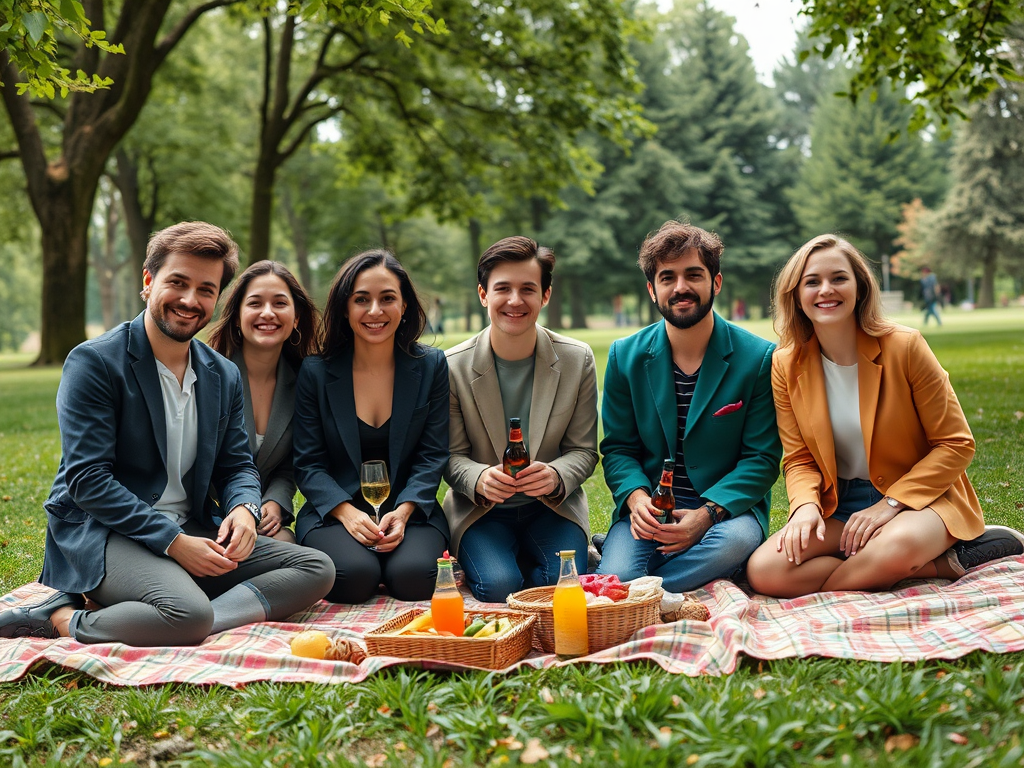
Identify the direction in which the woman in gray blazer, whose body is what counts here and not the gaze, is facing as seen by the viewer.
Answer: toward the camera

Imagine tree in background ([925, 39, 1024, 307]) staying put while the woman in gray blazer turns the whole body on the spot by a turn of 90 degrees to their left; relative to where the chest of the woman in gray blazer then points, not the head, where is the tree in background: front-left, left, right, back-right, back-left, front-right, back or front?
front-left

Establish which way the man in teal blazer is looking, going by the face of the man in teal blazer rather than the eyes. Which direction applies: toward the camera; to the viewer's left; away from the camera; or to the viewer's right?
toward the camera

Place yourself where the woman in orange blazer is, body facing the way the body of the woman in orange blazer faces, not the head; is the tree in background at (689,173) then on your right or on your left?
on your right

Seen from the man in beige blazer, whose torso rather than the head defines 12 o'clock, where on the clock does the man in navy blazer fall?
The man in navy blazer is roughly at 2 o'clock from the man in beige blazer.

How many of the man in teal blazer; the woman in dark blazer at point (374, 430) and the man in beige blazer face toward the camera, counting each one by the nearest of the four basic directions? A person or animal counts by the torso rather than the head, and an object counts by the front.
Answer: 3

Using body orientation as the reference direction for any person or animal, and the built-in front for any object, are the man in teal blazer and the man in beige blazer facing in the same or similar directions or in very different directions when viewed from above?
same or similar directions

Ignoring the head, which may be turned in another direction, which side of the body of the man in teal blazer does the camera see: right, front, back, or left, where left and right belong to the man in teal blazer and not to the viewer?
front

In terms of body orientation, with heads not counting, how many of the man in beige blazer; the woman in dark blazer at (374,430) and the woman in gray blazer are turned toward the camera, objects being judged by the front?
3

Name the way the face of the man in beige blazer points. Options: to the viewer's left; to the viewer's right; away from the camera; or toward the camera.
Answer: toward the camera

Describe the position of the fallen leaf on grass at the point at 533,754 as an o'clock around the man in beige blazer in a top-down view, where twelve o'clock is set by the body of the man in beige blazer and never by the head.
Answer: The fallen leaf on grass is roughly at 12 o'clock from the man in beige blazer.

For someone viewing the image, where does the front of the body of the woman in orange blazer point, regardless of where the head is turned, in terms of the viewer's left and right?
facing the viewer and to the left of the viewer

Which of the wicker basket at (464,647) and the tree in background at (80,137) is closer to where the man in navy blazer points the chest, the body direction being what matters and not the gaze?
the wicker basket

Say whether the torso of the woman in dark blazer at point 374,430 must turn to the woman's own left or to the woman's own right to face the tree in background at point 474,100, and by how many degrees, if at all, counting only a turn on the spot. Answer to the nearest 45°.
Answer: approximately 180°

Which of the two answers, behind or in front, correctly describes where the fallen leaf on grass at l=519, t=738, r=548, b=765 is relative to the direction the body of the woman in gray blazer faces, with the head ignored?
in front

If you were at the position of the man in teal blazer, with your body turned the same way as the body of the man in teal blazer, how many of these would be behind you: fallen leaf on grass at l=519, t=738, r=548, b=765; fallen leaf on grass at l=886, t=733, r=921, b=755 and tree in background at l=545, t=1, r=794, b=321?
1

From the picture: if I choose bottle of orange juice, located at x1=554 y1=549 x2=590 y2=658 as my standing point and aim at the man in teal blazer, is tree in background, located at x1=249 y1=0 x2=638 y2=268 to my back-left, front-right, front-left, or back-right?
front-left

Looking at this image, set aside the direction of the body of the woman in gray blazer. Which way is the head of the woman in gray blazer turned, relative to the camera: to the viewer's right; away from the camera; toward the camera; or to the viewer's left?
toward the camera

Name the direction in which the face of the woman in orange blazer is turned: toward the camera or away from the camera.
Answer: toward the camera

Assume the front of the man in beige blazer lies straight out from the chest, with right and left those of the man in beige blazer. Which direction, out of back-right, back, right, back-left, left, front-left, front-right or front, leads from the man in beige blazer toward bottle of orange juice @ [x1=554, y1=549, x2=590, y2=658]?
front
